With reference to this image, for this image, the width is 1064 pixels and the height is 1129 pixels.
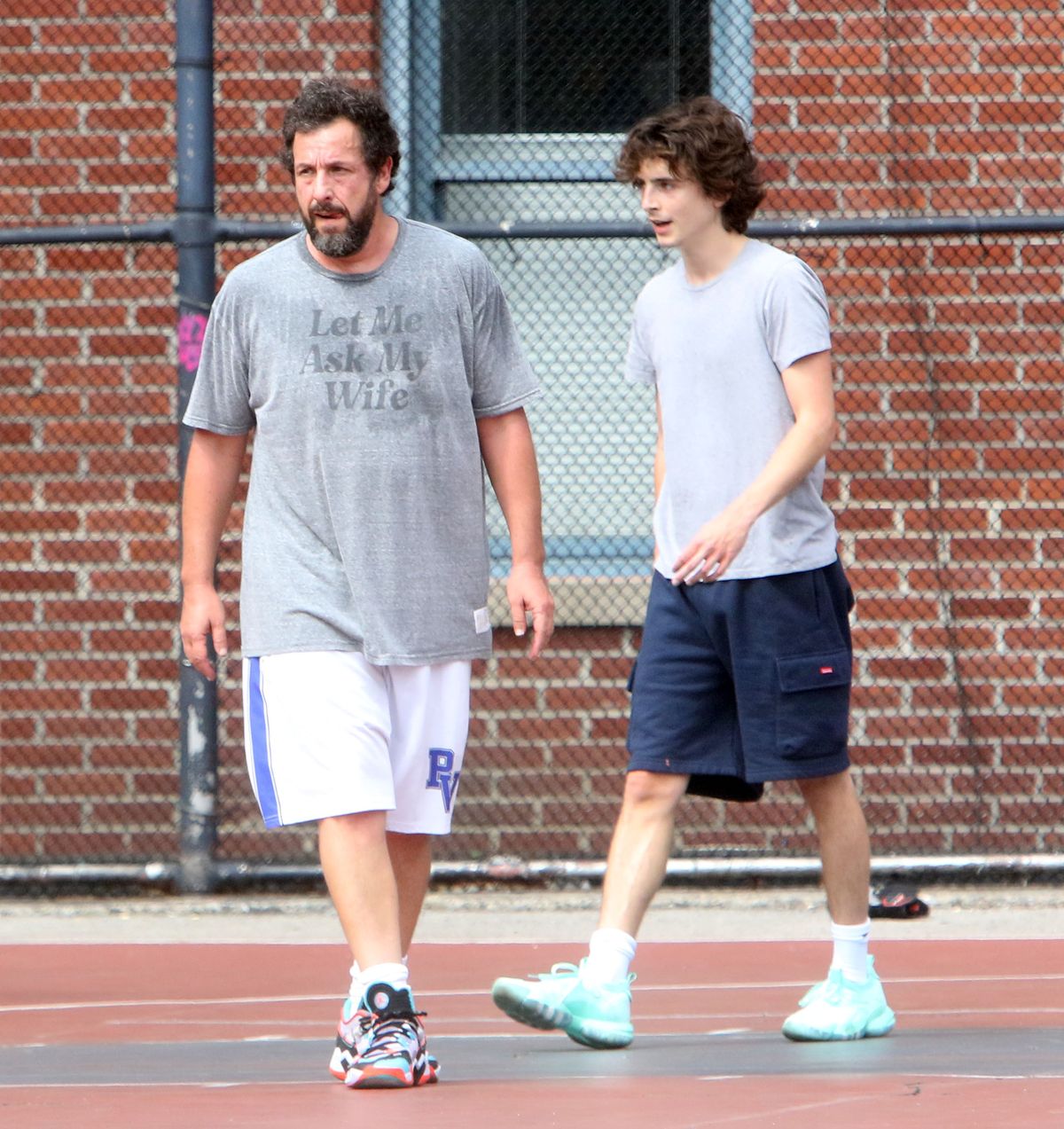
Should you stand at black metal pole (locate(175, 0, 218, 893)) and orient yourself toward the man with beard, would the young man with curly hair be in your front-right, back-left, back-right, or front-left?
front-left

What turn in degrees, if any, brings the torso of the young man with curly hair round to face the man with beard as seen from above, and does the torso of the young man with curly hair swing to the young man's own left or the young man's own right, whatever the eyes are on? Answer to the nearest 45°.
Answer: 0° — they already face them

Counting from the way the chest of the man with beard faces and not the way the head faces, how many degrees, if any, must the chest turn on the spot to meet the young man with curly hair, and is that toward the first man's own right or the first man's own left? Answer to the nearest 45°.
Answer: approximately 90° to the first man's own left

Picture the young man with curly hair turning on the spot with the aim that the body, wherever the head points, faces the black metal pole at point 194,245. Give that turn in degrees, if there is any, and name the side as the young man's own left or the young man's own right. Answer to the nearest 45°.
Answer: approximately 90° to the young man's own right

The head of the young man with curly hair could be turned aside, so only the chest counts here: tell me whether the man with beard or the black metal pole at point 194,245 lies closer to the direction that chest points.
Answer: the man with beard

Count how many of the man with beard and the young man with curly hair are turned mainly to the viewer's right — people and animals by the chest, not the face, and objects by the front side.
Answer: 0

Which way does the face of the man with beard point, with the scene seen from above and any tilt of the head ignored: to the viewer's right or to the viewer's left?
to the viewer's left

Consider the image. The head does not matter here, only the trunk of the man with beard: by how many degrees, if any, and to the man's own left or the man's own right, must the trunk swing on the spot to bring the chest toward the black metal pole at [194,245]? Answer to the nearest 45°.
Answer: approximately 180°

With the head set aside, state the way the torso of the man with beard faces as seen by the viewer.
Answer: toward the camera
